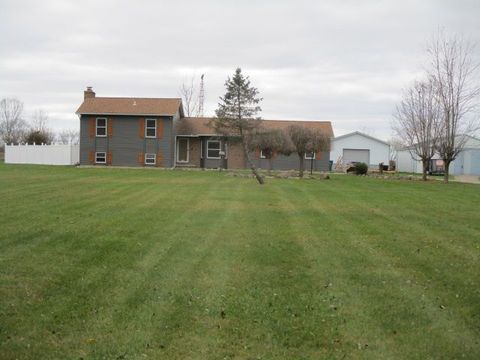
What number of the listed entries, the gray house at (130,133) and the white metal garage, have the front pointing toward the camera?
2

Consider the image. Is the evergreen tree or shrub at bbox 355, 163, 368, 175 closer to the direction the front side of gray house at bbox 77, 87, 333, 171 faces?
the evergreen tree

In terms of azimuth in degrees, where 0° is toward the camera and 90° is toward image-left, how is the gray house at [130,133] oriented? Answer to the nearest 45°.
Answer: approximately 0°

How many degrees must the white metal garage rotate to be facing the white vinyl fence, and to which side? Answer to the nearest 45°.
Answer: approximately 45° to its right

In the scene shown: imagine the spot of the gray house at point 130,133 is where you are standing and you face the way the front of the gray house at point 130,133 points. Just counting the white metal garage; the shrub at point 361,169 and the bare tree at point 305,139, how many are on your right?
0

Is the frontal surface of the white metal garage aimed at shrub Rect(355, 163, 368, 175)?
yes

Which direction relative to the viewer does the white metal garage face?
toward the camera

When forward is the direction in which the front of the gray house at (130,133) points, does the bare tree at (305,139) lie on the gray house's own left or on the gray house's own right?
on the gray house's own left

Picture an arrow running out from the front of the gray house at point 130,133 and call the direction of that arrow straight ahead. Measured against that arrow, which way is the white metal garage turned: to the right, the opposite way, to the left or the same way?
the same way

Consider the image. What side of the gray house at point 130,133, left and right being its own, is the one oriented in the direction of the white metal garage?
left
